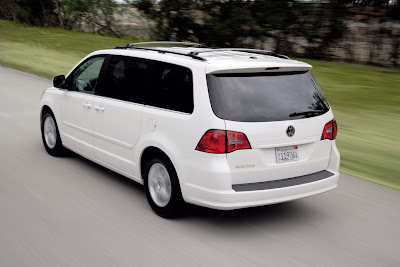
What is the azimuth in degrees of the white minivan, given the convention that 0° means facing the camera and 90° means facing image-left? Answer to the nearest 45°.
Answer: approximately 135°
